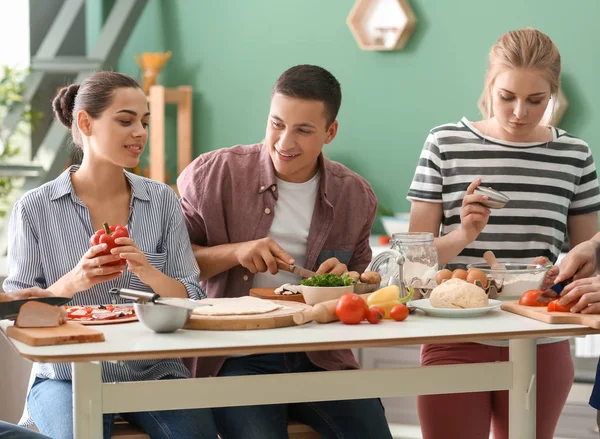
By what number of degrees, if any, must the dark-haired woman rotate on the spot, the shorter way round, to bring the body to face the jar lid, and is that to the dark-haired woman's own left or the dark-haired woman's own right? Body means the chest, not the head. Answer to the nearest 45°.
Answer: approximately 90° to the dark-haired woman's own left

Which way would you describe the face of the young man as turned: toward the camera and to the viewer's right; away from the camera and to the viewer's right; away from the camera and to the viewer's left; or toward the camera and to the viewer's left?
toward the camera and to the viewer's left

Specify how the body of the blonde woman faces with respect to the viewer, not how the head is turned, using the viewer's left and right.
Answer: facing the viewer

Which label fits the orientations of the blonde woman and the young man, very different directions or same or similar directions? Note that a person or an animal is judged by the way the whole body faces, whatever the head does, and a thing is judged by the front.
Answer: same or similar directions

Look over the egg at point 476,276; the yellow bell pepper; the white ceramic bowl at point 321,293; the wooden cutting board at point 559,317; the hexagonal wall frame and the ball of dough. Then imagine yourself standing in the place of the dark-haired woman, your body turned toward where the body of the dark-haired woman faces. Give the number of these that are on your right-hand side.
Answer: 0

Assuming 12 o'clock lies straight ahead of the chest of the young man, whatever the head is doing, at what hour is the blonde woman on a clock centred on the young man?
The blonde woman is roughly at 9 o'clock from the young man.

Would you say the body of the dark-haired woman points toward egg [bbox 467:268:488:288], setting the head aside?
no

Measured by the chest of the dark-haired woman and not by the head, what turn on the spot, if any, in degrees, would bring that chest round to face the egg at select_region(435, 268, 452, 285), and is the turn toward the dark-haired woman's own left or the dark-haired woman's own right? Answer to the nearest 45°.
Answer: approximately 90° to the dark-haired woman's own left

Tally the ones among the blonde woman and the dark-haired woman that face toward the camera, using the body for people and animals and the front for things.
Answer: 2

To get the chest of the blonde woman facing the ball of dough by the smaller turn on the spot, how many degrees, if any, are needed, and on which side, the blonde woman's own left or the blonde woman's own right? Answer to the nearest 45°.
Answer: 0° — they already face it

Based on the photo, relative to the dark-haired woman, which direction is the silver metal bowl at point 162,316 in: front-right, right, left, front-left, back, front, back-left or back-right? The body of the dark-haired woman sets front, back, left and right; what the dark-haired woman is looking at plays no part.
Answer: front

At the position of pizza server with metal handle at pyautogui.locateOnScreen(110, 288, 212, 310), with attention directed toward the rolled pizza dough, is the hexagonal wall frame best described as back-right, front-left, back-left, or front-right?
front-left

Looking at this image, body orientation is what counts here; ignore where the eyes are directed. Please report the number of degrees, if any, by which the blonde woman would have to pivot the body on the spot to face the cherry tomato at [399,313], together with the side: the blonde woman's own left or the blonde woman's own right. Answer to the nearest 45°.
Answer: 0° — they already face it

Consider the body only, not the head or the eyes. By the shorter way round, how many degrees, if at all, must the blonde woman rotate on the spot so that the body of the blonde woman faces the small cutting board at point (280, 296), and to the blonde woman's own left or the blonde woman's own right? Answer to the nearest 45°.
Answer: approximately 45° to the blonde woman's own right

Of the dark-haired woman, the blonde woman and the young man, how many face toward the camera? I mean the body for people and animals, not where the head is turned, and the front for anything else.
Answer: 3

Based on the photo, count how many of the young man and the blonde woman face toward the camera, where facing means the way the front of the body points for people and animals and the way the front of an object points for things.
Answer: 2
